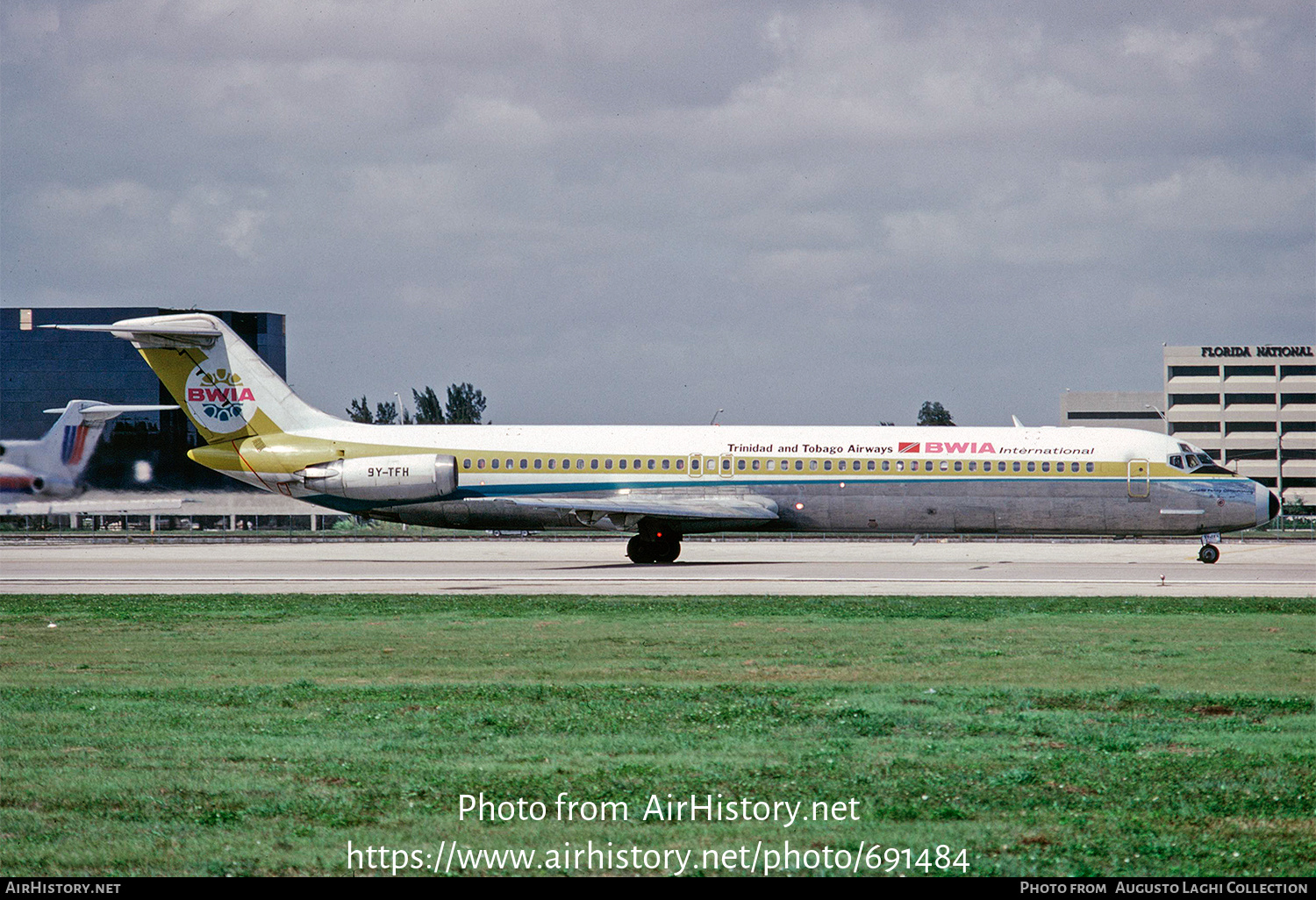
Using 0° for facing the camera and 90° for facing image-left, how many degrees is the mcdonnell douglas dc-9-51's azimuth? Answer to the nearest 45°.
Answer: approximately 270°
